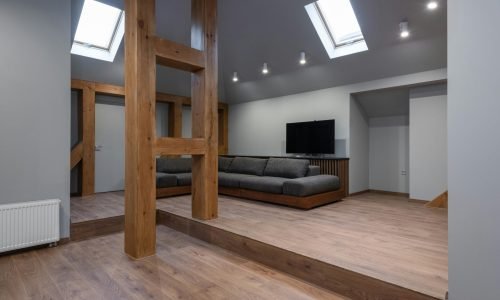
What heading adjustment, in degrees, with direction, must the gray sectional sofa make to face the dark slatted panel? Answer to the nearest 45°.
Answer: approximately 135° to its left

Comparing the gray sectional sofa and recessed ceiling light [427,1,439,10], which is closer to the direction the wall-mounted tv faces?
the gray sectional sofa

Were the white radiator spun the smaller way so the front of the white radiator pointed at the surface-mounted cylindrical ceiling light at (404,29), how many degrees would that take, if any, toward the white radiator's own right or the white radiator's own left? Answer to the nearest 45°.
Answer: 0° — it already faces it

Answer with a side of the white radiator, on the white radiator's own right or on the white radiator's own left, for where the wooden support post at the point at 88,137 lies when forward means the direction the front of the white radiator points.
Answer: on the white radiator's own left

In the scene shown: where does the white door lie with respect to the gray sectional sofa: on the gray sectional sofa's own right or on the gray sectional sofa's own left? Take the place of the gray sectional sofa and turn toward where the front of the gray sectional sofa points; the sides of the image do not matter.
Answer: on the gray sectional sofa's own right

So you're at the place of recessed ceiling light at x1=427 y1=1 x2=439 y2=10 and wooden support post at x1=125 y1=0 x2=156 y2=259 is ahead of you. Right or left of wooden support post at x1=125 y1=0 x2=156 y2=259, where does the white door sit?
right

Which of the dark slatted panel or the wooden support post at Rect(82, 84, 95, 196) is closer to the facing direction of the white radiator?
the dark slatted panel
